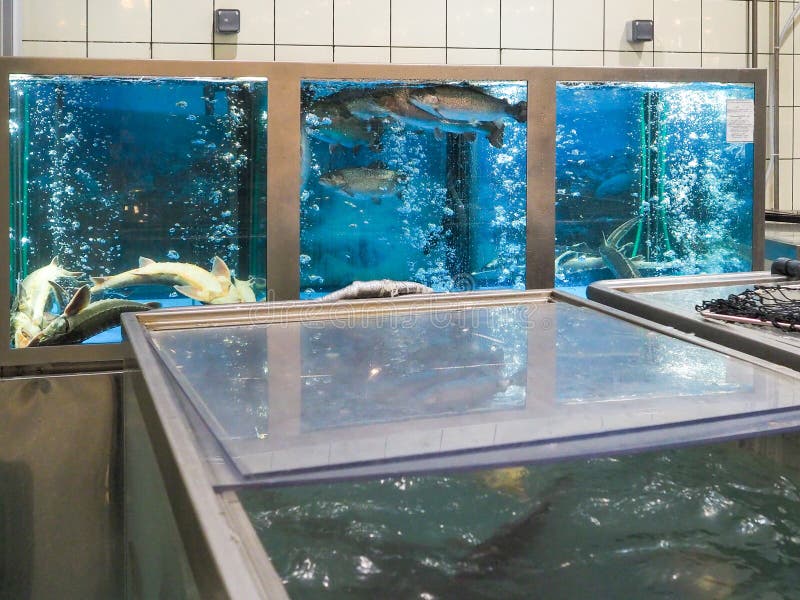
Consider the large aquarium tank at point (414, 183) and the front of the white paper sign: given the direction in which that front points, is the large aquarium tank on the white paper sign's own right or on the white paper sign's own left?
on the white paper sign's own right

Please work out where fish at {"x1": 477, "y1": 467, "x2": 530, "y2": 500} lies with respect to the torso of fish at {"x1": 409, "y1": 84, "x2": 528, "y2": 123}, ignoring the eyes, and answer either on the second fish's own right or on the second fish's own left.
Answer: on the second fish's own left

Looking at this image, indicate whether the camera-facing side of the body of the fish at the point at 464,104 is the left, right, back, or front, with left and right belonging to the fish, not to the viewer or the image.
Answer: left

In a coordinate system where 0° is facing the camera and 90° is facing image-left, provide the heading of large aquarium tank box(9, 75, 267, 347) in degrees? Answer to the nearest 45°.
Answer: approximately 0°

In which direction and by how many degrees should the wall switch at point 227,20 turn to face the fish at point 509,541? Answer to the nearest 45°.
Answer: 0° — it already faces it

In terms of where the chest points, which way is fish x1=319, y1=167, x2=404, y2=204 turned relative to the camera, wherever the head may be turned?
to the viewer's left

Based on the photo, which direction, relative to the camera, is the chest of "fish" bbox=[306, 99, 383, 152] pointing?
to the viewer's left
